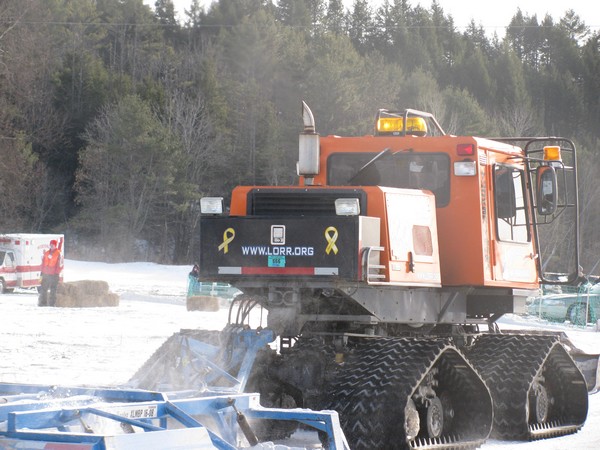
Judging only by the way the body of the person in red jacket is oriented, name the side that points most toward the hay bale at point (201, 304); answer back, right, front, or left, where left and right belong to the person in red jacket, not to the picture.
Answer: left

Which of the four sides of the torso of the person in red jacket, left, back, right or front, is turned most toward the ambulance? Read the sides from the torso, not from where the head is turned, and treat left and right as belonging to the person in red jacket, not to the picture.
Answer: back

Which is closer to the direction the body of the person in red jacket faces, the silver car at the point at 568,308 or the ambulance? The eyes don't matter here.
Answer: the silver car

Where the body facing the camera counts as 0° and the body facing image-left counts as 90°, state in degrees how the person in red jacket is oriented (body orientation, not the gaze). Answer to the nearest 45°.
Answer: approximately 0°

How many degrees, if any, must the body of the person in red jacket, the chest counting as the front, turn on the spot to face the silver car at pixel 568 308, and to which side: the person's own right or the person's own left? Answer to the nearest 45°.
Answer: approximately 90° to the person's own left

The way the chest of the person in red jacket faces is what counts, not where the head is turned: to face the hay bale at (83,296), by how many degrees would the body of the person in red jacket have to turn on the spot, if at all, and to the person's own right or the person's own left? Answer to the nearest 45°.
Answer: approximately 135° to the person's own left
